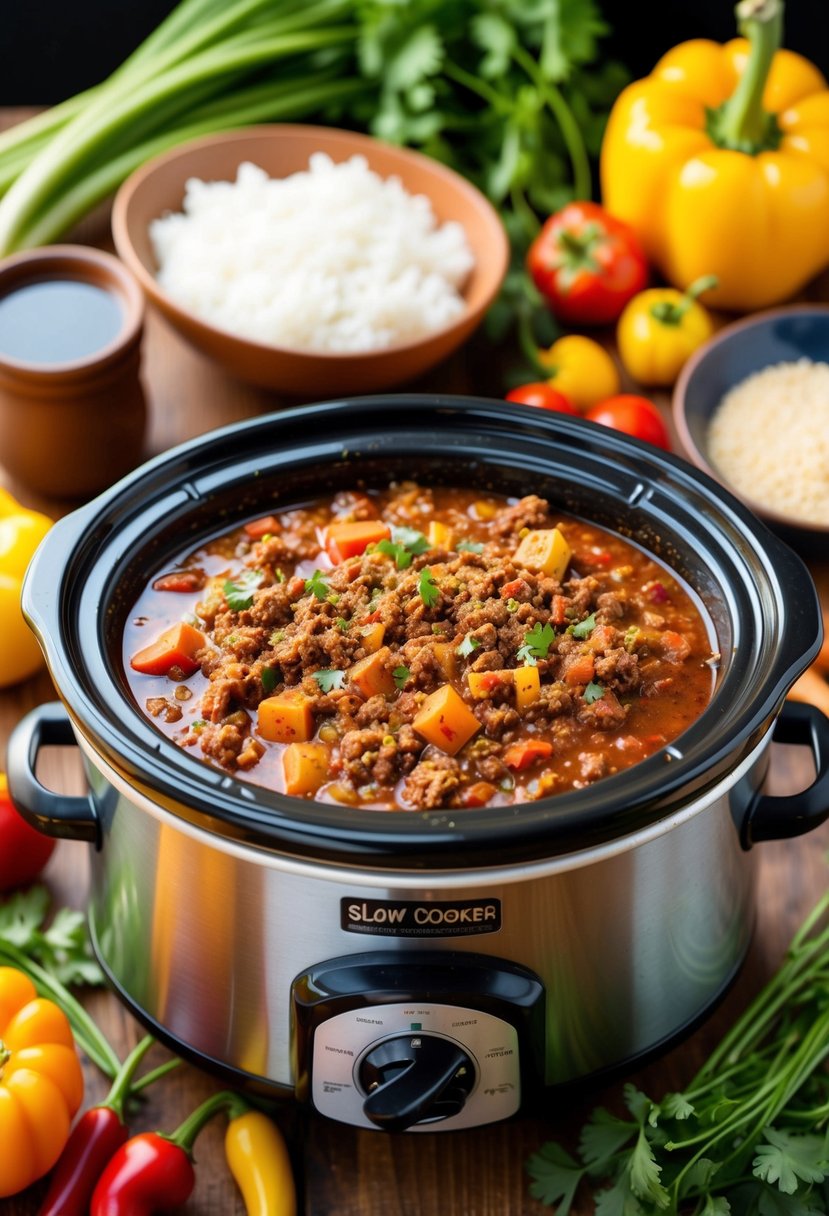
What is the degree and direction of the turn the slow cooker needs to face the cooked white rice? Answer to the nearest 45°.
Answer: approximately 180°

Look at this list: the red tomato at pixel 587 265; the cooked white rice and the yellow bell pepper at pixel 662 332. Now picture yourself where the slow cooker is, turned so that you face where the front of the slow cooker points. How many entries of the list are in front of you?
0

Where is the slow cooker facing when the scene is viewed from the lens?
facing the viewer

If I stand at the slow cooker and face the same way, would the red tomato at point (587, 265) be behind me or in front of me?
behind

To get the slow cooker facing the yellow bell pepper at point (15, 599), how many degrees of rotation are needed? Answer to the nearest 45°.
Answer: approximately 135° to its right

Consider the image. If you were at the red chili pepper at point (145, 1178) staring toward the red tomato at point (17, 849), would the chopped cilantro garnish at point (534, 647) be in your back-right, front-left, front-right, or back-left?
front-right

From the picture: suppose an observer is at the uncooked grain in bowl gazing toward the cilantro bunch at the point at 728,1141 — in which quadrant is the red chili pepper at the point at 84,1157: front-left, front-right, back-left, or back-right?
front-right

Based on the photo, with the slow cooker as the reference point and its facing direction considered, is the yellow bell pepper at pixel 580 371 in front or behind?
behind

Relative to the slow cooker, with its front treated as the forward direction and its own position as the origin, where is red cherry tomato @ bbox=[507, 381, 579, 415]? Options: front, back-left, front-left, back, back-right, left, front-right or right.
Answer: back

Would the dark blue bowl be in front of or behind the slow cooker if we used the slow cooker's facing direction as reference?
behind

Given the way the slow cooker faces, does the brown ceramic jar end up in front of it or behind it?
behind
